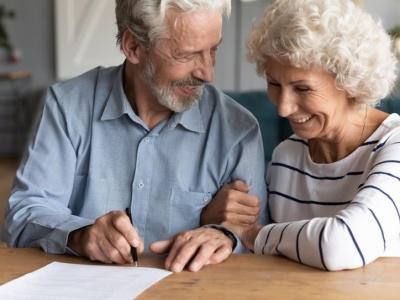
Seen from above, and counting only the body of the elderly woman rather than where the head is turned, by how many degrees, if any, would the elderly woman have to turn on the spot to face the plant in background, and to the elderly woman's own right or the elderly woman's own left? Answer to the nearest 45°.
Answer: approximately 90° to the elderly woman's own right

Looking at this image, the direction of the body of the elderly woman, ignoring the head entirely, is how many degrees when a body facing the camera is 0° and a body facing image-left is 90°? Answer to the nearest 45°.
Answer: approximately 45°

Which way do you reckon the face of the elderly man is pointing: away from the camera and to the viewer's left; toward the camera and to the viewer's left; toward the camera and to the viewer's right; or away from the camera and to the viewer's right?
toward the camera and to the viewer's right

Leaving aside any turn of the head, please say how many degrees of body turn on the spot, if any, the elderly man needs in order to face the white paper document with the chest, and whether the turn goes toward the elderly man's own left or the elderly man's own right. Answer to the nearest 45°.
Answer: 0° — they already face it

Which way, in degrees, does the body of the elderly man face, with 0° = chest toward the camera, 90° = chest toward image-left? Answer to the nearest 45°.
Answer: approximately 0°
